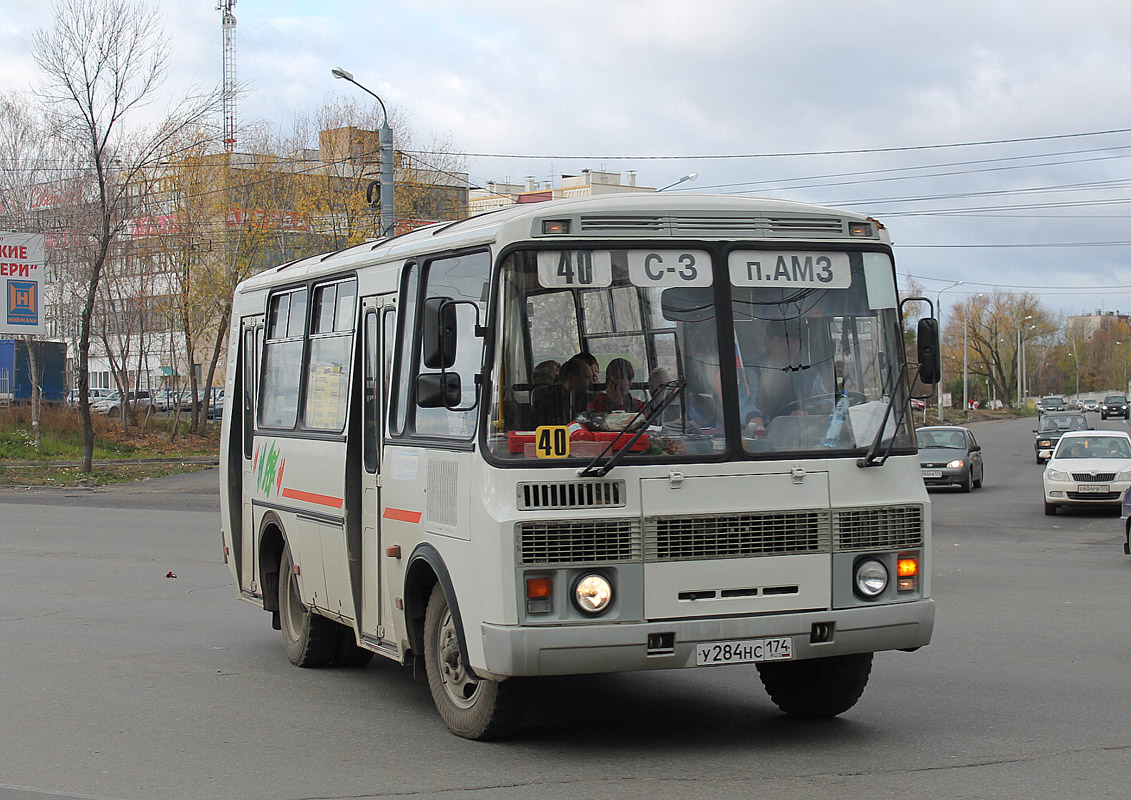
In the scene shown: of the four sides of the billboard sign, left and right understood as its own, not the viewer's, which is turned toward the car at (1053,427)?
left

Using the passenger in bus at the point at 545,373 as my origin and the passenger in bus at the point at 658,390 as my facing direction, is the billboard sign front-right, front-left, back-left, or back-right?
back-left

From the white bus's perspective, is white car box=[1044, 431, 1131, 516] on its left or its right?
on its left

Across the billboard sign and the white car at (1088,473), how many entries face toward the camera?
2

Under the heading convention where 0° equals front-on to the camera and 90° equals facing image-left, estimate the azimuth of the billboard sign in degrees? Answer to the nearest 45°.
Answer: approximately 0°

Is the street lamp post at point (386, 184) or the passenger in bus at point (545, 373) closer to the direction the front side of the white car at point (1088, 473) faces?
the passenger in bus

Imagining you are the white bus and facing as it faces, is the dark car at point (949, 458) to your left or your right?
on your left

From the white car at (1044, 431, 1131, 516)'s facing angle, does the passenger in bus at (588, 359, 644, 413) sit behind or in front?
in front
